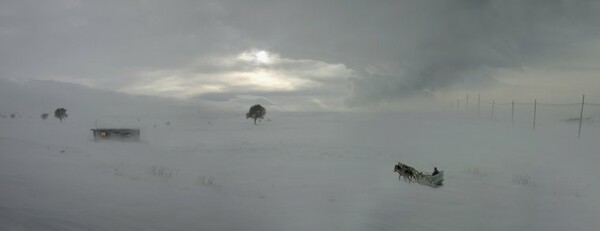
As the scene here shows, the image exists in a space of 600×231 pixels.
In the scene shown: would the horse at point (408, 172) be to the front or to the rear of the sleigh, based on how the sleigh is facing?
to the front

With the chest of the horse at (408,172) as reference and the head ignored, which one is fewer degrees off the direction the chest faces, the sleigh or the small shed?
the small shed

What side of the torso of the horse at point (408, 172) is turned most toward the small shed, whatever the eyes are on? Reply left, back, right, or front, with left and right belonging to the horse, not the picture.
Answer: front

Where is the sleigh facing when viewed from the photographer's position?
facing to the left of the viewer

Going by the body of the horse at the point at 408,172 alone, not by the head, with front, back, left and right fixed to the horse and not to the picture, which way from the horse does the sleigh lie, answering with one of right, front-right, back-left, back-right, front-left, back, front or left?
back-left

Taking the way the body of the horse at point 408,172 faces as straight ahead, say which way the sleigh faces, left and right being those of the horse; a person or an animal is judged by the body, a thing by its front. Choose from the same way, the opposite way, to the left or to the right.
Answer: the same way

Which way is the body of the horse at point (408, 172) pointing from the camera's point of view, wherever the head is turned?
to the viewer's left

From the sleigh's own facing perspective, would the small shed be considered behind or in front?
in front
